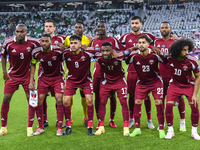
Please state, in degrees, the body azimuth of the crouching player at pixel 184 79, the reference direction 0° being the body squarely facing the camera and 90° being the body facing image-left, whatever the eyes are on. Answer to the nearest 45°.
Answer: approximately 0°

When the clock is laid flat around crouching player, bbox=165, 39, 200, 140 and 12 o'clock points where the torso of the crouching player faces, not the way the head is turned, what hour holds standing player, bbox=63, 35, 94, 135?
The standing player is roughly at 3 o'clock from the crouching player.

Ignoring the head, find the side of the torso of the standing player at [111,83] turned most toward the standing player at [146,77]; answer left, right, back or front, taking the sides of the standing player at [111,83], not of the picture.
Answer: left

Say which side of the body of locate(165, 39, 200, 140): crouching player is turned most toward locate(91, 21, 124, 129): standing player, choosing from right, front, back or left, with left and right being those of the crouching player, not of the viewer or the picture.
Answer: right

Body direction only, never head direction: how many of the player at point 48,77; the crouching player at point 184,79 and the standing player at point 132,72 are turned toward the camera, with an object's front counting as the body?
3

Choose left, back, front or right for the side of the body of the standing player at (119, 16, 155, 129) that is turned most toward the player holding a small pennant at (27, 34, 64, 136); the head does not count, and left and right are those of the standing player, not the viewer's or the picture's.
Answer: right

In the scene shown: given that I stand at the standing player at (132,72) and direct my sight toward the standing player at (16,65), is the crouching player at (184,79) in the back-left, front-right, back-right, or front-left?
back-left

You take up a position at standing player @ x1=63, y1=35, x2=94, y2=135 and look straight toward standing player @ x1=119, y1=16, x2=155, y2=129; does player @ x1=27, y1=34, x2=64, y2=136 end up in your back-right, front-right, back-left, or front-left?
back-left

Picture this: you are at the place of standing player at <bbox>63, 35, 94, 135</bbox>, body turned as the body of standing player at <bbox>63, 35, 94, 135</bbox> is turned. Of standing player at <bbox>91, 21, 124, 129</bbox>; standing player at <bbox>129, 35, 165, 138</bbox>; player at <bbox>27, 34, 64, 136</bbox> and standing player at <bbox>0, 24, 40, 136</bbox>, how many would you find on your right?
2
